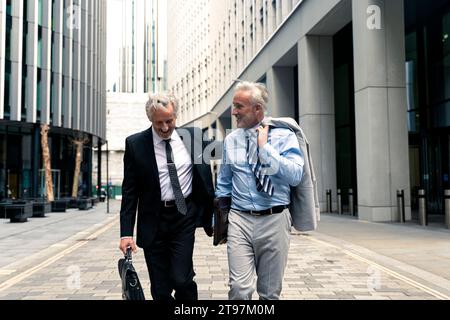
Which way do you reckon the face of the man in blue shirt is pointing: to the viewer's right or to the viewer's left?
to the viewer's left

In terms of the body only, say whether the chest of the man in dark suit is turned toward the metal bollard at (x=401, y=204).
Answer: no

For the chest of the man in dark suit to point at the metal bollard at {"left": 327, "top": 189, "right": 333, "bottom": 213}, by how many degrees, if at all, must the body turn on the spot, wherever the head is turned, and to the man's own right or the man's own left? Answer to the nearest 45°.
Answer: approximately 135° to the man's own left

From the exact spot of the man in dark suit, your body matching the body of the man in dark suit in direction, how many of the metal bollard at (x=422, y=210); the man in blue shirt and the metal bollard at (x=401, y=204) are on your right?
0

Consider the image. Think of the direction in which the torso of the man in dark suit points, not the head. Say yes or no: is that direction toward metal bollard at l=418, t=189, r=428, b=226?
no

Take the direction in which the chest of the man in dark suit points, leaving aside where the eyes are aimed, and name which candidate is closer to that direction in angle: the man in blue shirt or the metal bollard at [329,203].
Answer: the man in blue shirt

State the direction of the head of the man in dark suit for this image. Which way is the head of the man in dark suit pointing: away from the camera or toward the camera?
toward the camera

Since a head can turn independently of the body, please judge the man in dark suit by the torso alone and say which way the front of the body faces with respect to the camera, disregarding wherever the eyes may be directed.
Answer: toward the camera

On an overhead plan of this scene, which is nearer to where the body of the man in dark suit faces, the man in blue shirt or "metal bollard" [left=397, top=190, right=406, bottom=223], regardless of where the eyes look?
the man in blue shirt

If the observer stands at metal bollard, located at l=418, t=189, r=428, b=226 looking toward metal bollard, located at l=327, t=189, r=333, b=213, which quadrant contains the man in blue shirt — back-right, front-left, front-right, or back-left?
back-left

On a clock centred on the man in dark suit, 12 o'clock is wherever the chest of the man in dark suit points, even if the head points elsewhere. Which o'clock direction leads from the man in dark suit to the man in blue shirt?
The man in blue shirt is roughly at 10 o'clock from the man in dark suit.

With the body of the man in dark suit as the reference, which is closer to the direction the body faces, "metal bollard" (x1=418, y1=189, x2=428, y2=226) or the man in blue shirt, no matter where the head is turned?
the man in blue shirt
